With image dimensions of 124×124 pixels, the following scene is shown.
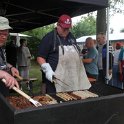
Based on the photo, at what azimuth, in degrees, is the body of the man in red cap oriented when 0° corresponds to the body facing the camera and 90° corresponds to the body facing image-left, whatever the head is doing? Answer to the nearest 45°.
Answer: approximately 315°

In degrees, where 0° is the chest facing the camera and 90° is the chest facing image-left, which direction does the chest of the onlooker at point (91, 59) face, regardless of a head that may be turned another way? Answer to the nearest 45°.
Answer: approximately 90°

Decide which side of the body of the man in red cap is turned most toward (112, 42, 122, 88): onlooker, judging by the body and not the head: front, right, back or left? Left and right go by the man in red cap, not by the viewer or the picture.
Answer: left

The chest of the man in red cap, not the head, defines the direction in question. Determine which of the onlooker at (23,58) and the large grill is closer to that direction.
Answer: the large grill

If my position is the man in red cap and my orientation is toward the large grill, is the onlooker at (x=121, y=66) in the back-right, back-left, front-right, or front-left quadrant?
back-left
